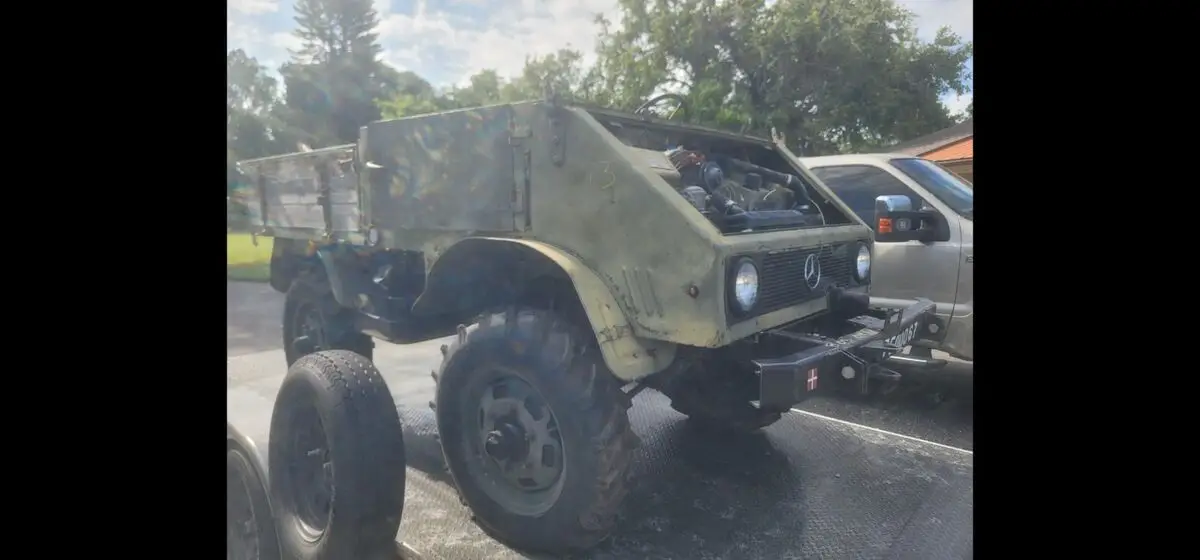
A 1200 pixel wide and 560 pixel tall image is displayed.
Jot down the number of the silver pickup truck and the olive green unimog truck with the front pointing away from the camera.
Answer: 0

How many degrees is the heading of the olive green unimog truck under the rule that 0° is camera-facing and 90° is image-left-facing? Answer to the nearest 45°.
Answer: approximately 315°

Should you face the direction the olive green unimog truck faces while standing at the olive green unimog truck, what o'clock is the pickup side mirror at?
The pickup side mirror is roughly at 9 o'clock from the olive green unimog truck.

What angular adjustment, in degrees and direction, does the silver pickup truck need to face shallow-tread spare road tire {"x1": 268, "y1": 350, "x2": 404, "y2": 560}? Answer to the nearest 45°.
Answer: approximately 90° to its right

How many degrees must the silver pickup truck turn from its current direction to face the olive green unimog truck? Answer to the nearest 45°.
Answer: approximately 90° to its right

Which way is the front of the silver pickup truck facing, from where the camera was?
facing the viewer and to the right of the viewer
